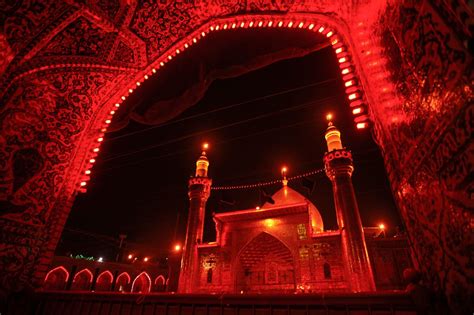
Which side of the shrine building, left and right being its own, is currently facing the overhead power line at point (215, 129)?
front

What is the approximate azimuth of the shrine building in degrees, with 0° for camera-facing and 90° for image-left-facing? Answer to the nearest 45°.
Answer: approximately 45°

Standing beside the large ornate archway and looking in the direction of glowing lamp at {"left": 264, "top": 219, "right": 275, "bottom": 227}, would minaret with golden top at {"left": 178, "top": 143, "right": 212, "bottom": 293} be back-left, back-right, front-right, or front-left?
front-left

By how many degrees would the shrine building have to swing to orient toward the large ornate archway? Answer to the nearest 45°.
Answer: approximately 45° to its left
